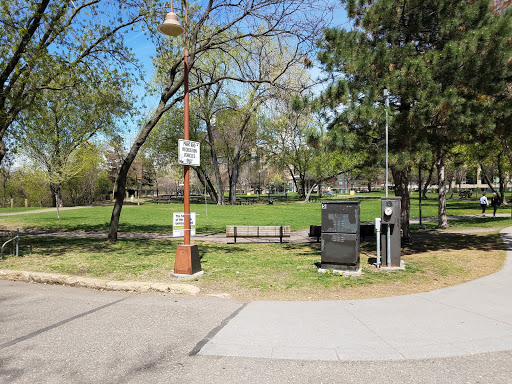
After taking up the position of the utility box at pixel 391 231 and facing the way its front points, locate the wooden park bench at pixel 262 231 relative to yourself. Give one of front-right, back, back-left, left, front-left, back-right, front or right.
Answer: back-right

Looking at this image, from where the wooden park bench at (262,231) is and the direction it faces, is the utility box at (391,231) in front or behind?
behind

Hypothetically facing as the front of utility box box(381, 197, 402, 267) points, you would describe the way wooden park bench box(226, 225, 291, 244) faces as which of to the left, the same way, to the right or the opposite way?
the opposite way

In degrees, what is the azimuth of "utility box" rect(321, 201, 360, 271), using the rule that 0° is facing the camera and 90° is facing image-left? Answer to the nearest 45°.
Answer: approximately 0°

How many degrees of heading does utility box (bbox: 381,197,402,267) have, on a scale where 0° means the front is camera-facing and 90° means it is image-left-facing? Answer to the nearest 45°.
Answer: approximately 0°

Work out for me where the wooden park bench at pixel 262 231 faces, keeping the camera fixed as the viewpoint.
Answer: facing away from the viewer

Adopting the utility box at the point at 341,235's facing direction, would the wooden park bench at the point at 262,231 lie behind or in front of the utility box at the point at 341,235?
behind

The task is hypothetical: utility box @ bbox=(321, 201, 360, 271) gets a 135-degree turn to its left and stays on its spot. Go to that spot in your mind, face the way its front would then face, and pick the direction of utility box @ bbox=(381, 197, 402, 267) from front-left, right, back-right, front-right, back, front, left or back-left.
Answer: front

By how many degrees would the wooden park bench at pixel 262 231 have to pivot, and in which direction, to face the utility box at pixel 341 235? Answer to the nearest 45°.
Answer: approximately 180°
